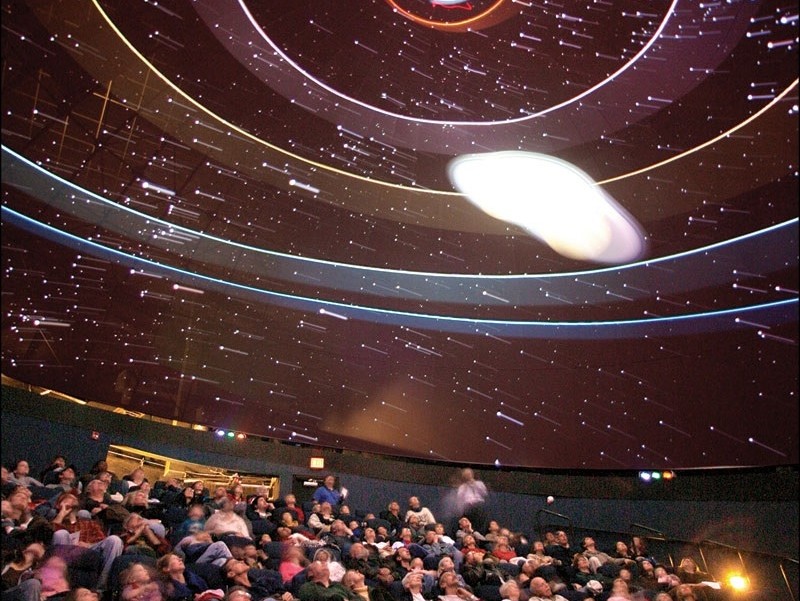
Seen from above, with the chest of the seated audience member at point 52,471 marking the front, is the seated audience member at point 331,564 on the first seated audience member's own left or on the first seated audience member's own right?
on the first seated audience member's own left

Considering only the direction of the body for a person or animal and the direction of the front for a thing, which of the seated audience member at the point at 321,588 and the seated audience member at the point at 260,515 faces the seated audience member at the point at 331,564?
the seated audience member at the point at 260,515

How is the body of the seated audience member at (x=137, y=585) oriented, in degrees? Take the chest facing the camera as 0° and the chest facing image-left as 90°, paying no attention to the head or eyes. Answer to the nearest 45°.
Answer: approximately 315°

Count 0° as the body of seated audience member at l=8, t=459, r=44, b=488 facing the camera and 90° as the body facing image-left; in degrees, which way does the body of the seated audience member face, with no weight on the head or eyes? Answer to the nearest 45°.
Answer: approximately 315°

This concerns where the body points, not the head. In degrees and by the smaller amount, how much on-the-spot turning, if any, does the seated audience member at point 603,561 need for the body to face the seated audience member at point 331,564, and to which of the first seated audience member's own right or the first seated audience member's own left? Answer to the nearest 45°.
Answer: approximately 90° to the first seated audience member's own right
